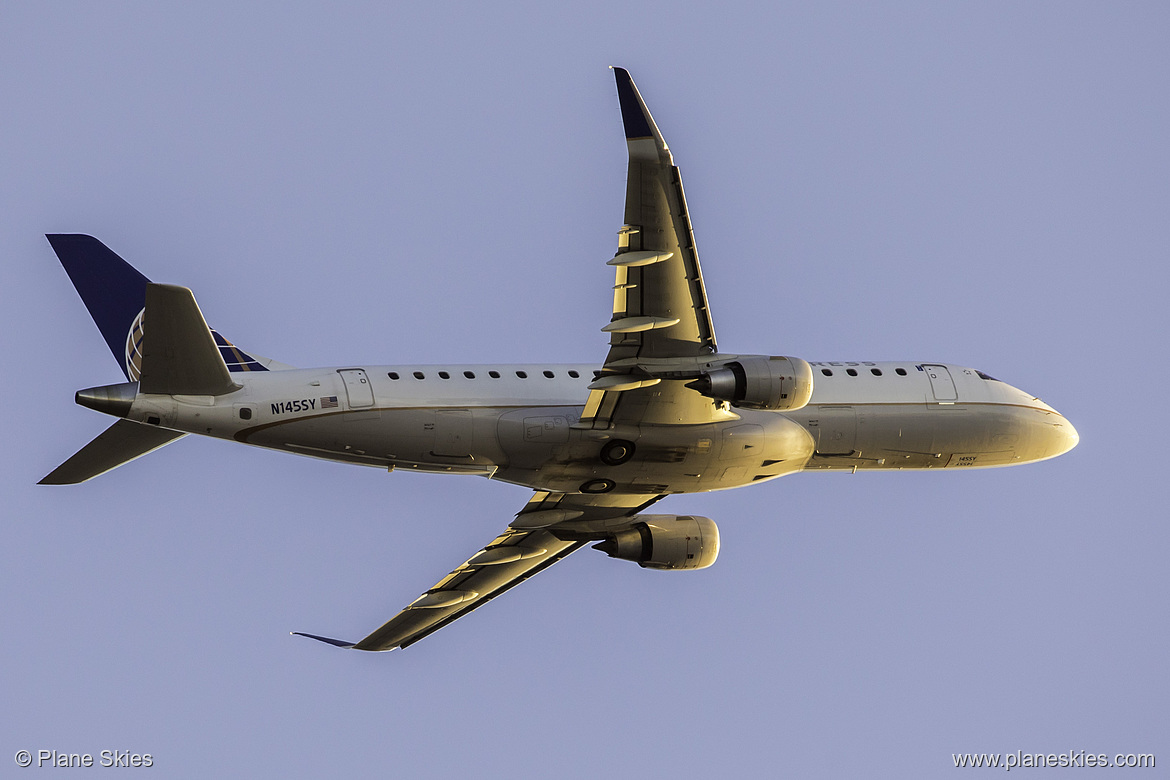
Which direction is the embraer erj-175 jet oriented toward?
to the viewer's right
